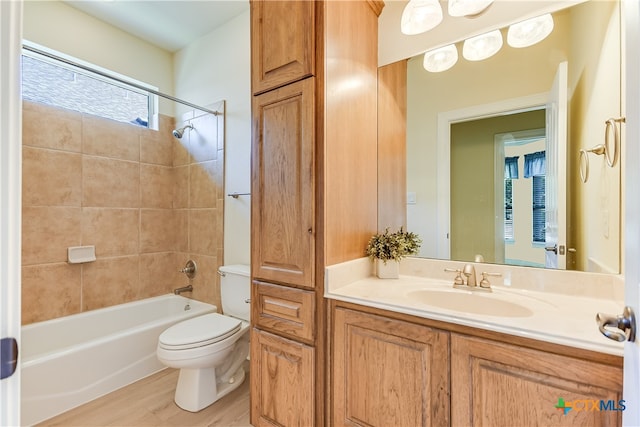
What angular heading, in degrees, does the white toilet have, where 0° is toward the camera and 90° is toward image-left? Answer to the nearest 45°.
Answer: approximately 45°

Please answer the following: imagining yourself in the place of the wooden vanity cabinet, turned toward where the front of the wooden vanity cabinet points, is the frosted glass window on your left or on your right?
on your right

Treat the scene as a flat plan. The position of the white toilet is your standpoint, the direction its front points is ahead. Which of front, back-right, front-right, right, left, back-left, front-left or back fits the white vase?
left

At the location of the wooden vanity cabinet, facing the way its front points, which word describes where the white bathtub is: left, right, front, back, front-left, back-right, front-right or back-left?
front-right

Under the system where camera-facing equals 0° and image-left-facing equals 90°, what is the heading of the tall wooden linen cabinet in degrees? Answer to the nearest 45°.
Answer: approximately 45°

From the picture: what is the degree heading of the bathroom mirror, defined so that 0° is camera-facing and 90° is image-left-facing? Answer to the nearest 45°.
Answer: approximately 45°

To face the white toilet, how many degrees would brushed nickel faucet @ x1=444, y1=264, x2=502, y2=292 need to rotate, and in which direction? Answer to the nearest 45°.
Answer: approximately 45° to its right
